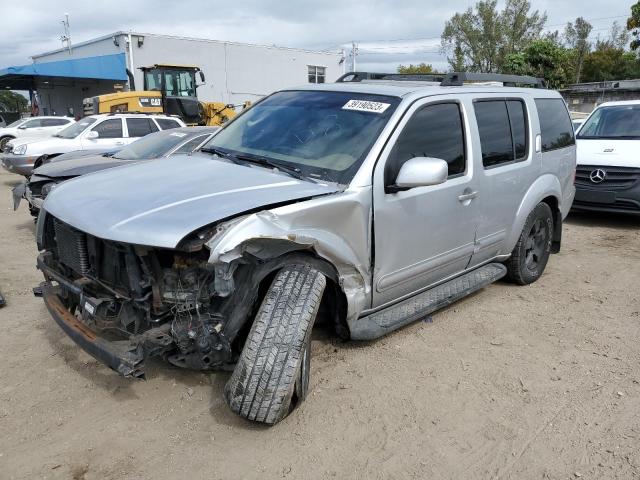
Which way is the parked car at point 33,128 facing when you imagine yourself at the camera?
facing the viewer and to the left of the viewer

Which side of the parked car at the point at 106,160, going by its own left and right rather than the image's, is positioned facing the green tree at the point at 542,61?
back

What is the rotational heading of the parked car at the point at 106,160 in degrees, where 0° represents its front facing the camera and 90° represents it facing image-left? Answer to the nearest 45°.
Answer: approximately 45°

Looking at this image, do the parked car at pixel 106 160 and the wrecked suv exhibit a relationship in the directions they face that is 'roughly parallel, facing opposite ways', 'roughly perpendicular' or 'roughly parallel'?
roughly parallel

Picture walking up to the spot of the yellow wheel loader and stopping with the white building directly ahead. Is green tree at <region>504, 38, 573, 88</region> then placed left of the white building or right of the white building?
right

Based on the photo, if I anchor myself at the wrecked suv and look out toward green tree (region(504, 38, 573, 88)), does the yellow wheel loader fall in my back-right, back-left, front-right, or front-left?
front-left

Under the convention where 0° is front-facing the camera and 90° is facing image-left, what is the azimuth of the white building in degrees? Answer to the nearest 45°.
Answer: approximately 45°

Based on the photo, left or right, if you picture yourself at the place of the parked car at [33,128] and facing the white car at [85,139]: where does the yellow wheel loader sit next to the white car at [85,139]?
left

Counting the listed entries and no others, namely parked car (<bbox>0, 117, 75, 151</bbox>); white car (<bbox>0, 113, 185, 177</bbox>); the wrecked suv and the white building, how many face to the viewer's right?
0

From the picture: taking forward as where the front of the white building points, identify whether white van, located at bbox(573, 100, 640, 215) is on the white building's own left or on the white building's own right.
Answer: on the white building's own left

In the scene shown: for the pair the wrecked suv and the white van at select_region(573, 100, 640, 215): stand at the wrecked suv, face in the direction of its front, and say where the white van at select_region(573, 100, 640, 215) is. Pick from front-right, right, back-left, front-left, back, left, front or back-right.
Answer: back

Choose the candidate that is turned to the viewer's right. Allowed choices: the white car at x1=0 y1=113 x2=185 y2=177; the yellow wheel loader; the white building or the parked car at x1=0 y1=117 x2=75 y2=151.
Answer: the yellow wheel loader

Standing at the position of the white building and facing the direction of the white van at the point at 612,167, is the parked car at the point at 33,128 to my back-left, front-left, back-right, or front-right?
front-right

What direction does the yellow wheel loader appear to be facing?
to the viewer's right

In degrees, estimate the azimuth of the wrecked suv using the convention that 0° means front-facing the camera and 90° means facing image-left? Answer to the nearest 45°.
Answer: approximately 45°
